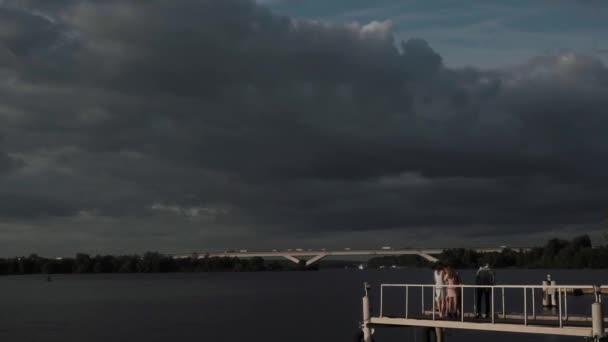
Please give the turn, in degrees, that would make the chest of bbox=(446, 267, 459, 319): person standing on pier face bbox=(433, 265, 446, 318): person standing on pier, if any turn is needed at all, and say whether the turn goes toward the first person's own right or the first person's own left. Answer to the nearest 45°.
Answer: approximately 45° to the first person's own left

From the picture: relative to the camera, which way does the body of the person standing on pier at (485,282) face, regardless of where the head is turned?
away from the camera

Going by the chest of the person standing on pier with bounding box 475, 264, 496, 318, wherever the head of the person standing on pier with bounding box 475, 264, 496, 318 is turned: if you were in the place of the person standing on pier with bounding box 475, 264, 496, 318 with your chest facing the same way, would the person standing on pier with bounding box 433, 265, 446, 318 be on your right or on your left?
on your left
